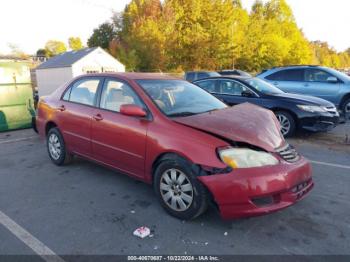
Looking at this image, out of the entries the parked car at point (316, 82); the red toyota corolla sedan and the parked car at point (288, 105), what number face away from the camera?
0

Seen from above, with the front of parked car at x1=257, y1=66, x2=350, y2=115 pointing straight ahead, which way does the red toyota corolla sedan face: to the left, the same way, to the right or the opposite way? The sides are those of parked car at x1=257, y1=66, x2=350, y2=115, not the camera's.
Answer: the same way

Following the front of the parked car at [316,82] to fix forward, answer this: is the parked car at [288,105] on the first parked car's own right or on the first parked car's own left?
on the first parked car's own right

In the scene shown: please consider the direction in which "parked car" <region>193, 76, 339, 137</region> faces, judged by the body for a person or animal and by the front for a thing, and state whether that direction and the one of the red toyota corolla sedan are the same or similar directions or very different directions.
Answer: same or similar directions

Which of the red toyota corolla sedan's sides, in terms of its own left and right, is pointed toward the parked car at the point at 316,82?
left

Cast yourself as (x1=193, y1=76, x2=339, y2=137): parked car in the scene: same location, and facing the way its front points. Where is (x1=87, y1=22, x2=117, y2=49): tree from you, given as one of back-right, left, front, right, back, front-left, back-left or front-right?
back

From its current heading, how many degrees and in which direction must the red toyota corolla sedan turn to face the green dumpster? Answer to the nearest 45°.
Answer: approximately 180°

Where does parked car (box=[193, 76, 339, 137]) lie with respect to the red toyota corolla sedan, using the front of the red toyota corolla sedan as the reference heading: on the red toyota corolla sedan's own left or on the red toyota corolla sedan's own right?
on the red toyota corolla sedan's own left

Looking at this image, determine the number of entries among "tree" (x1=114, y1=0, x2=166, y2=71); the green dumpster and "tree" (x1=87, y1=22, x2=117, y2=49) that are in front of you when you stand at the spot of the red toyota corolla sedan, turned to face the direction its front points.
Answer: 0

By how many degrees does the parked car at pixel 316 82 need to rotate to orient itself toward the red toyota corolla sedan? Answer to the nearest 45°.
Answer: approximately 90° to its right

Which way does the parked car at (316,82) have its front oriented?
to the viewer's right

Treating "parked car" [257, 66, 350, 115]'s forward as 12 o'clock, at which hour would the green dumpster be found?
The green dumpster is roughly at 5 o'clock from the parked car.

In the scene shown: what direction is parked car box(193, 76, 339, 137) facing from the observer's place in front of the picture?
facing the viewer and to the right of the viewer

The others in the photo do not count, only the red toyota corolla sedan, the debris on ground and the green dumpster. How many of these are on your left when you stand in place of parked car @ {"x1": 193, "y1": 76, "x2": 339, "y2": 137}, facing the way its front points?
0

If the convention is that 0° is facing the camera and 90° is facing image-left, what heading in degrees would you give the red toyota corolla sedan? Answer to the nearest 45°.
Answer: approximately 315°

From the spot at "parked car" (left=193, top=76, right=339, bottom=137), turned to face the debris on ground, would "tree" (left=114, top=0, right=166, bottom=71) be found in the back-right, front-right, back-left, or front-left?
back-right

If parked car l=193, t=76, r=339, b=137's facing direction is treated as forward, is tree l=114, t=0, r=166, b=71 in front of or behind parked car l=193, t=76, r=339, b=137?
behind

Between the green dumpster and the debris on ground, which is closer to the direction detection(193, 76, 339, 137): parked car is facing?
the debris on ground
